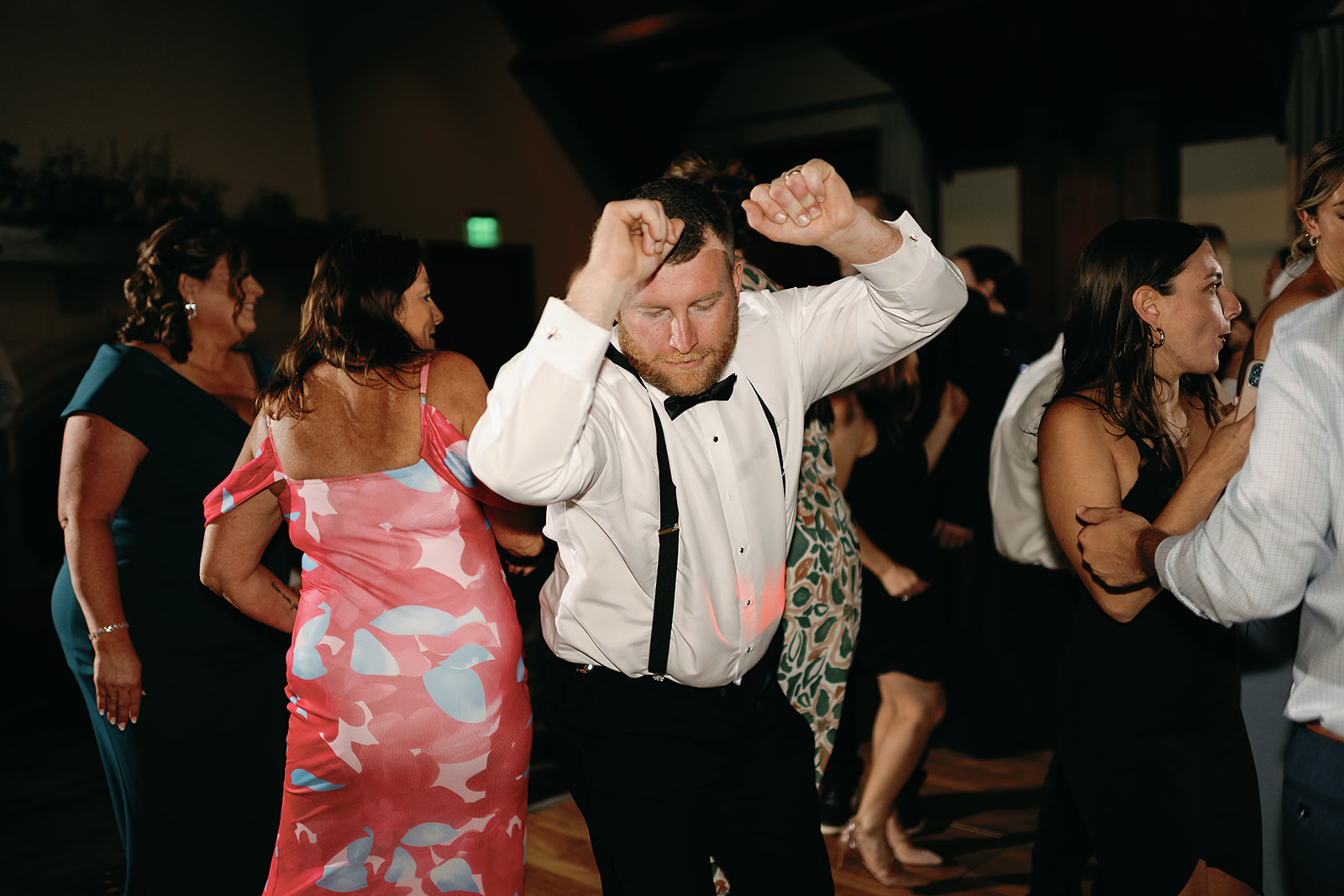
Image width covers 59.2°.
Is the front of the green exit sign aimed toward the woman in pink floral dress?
yes

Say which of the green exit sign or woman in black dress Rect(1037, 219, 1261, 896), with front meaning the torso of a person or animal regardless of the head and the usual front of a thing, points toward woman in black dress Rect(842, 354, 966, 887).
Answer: the green exit sign

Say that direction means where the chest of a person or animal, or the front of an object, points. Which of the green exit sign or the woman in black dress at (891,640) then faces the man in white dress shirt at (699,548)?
the green exit sign

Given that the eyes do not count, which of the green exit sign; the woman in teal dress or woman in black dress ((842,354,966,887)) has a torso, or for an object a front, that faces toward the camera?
the green exit sign

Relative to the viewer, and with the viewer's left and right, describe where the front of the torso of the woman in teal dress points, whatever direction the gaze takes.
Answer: facing to the right of the viewer

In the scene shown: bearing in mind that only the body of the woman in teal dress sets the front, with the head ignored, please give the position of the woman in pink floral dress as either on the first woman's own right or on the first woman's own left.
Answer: on the first woman's own right

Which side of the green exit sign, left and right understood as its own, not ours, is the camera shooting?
front

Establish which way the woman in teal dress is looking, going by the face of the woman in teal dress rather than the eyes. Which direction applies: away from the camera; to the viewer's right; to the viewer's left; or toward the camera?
to the viewer's right

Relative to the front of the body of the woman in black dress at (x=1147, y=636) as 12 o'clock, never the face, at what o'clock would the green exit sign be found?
The green exit sign is roughly at 6 o'clock from the woman in black dress.

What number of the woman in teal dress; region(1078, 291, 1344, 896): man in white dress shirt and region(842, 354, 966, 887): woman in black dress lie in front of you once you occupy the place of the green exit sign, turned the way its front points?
3
